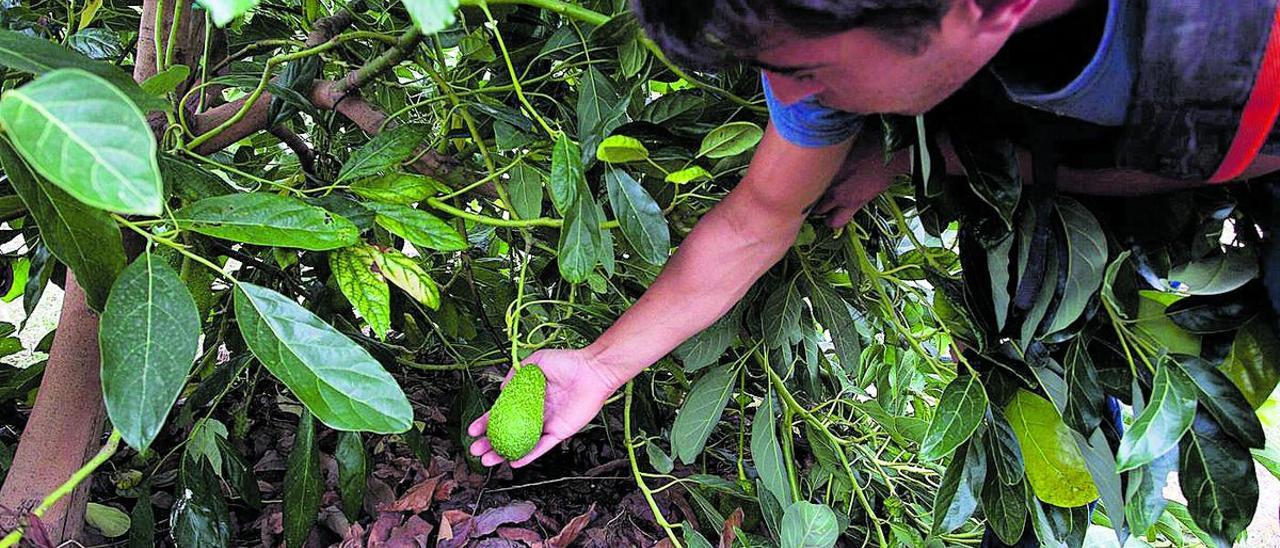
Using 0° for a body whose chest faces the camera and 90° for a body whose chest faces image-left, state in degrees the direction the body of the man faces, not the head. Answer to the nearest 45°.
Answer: approximately 90°
